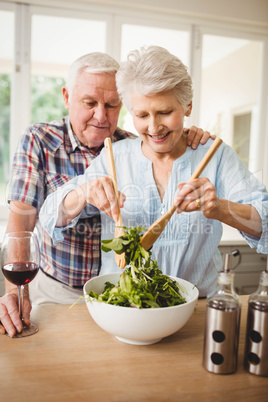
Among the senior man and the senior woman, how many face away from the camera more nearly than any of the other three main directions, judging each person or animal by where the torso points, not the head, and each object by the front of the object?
0

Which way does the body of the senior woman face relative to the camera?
toward the camera

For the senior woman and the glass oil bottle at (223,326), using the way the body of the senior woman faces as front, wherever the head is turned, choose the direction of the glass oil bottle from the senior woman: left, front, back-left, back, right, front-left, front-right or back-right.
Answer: front

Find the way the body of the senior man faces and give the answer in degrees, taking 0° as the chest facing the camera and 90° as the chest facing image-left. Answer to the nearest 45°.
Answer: approximately 315°

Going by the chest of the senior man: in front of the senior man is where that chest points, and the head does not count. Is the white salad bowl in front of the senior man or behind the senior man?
in front

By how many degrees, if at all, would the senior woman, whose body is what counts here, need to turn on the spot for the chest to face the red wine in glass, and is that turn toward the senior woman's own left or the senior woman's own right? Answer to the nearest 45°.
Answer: approximately 45° to the senior woman's own right

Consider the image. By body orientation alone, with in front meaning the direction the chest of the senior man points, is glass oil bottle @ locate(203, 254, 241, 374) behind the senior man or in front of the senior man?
in front

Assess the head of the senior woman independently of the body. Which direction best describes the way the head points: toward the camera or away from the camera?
toward the camera

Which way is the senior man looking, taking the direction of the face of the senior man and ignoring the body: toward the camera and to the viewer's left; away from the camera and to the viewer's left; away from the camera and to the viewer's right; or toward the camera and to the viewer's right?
toward the camera and to the viewer's right
